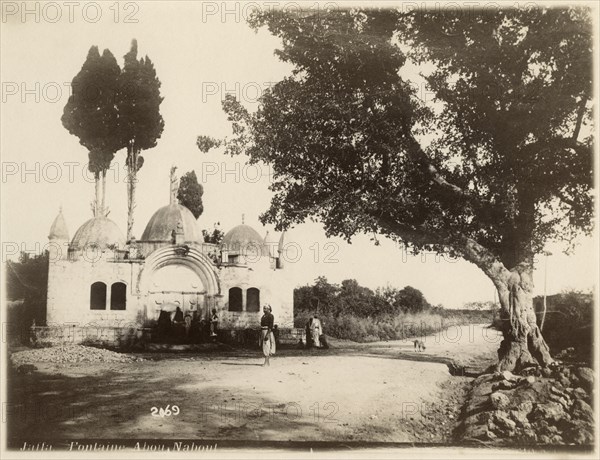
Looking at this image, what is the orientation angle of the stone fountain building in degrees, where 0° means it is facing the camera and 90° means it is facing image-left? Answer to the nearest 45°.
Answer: approximately 0°

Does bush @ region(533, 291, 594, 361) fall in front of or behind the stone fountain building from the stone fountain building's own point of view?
in front

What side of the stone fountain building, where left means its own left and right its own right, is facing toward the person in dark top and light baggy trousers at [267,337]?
front

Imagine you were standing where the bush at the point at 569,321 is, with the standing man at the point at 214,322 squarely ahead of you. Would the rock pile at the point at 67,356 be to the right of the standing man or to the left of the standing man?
left

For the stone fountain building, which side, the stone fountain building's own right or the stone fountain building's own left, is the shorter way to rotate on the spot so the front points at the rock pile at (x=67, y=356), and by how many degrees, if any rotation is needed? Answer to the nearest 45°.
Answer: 0° — it already faces it

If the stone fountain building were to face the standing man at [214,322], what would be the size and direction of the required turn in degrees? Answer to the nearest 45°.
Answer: approximately 45° to its left
